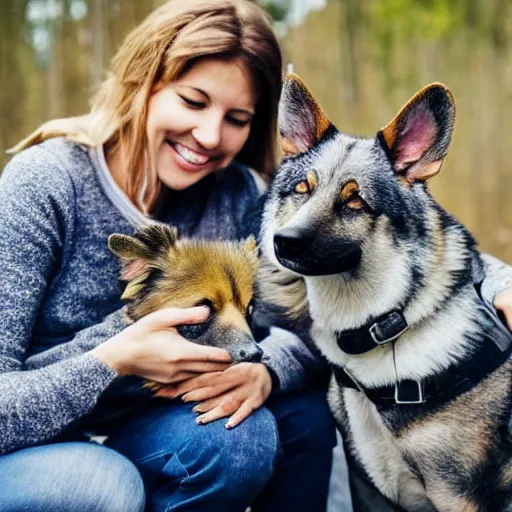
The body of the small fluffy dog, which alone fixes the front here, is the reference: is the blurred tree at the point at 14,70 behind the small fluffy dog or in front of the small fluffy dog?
behind

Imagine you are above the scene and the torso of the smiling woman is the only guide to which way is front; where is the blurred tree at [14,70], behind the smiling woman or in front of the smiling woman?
behind

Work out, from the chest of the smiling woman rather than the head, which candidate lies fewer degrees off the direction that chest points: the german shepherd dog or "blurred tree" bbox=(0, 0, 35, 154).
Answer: the german shepherd dog

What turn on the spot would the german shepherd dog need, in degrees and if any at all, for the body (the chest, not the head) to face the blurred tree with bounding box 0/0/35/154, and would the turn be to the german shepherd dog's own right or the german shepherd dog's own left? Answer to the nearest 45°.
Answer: approximately 90° to the german shepherd dog's own right

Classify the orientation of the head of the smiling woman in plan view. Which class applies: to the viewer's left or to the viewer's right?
to the viewer's right

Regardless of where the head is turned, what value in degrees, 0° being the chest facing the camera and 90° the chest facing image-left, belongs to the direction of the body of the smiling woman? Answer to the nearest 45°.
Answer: approximately 315°
